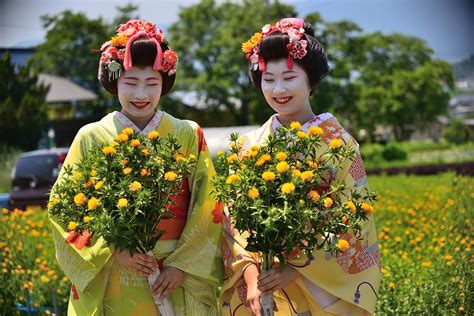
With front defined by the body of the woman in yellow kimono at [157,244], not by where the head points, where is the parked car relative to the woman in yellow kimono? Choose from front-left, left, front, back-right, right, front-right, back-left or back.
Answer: back

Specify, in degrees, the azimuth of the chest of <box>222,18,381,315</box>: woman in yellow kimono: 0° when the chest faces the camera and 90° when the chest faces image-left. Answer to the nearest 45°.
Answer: approximately 45°

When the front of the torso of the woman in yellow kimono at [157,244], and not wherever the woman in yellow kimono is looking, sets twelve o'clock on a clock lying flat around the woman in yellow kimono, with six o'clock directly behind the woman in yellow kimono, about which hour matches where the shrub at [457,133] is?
The shrub is roughly at 7 o'clock from the woman in yellow kimono.

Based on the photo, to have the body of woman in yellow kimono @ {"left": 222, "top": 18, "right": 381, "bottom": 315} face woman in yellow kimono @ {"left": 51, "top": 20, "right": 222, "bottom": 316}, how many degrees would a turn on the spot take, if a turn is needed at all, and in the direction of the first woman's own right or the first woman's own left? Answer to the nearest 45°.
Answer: approximately 45° to the first woman's own right

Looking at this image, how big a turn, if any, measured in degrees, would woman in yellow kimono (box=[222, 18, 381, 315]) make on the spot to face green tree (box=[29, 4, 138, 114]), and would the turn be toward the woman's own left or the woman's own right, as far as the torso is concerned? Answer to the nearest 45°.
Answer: approximately 135° to the woman's own right

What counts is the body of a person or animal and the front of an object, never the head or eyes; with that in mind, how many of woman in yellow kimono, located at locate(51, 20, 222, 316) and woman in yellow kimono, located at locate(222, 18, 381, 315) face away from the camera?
0

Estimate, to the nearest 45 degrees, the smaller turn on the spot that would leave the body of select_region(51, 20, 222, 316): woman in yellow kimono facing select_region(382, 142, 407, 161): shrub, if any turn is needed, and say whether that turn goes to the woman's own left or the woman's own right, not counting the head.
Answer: approximately 135° to the woman's own left

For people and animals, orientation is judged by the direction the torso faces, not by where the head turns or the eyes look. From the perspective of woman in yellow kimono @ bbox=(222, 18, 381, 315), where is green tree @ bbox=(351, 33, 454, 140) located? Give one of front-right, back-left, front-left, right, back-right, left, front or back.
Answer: back-right

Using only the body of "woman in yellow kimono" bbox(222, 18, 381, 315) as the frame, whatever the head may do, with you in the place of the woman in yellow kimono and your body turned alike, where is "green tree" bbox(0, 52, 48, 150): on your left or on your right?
on your right

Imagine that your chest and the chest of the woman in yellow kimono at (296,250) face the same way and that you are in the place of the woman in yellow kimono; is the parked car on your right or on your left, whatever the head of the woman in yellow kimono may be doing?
on your right

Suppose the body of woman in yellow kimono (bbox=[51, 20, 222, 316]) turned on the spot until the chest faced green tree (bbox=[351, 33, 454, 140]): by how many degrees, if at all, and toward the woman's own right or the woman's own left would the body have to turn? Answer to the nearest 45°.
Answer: approximately 135° to the woman's own left
